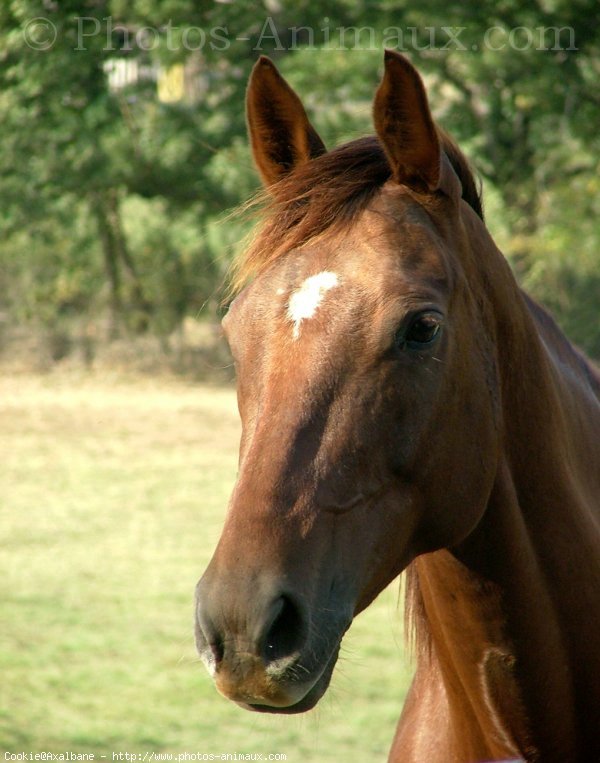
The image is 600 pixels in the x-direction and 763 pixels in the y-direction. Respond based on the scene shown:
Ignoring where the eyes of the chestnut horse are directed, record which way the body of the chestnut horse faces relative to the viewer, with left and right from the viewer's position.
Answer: facing the viewer and to the left of the viewer
